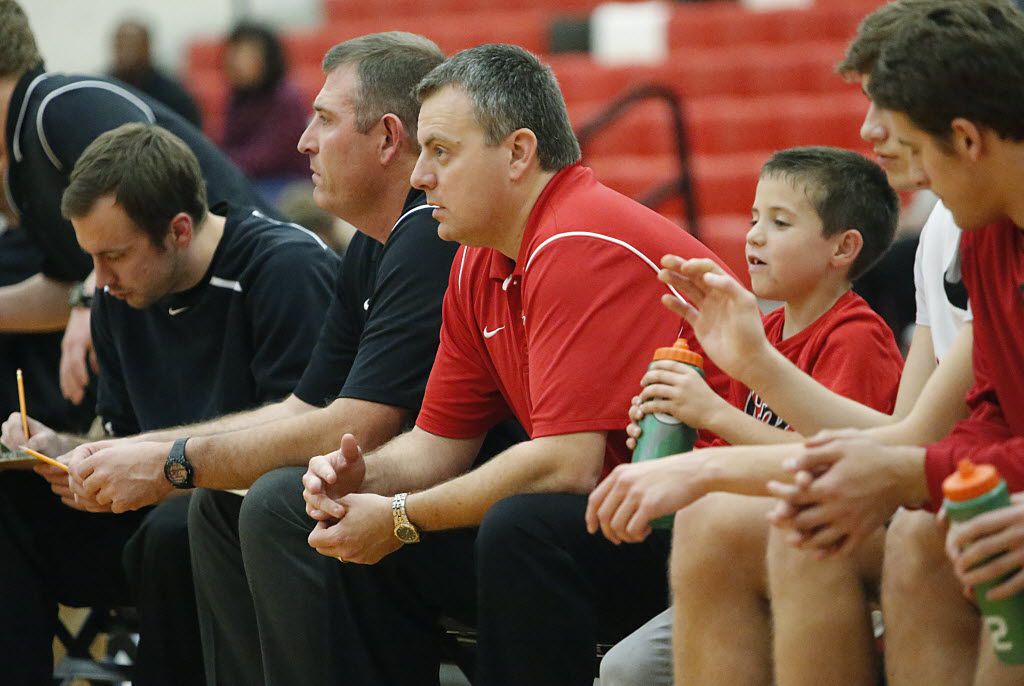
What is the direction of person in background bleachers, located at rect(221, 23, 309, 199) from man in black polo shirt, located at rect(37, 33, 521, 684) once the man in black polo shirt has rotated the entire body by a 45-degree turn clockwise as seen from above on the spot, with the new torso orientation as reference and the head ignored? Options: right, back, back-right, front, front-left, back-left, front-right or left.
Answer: front-right

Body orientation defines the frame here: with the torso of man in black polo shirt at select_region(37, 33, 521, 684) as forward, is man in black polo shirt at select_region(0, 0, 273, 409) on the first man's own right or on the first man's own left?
on the first man's own right

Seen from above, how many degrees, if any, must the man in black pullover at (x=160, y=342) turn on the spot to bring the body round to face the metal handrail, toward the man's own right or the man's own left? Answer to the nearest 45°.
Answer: approximately 180°

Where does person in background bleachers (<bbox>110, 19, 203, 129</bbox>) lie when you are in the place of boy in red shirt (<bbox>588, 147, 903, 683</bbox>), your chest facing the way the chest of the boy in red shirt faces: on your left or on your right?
on your right

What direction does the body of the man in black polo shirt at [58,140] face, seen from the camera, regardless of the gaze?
to the viewer's left

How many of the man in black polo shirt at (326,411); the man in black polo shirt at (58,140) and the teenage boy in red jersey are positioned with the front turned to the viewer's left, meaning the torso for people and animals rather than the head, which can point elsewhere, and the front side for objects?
3

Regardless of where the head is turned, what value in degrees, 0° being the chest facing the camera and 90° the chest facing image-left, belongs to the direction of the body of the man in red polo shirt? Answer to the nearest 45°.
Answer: approximately 45°

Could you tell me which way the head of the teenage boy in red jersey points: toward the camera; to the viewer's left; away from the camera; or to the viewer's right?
to the viewer's left

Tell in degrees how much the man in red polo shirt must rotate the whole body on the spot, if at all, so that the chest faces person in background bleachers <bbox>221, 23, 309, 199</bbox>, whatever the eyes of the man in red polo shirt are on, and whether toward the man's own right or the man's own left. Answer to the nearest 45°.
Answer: approximately 135° to the man's own right

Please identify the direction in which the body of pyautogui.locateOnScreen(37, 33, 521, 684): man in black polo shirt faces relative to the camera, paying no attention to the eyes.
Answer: to the viewer's left

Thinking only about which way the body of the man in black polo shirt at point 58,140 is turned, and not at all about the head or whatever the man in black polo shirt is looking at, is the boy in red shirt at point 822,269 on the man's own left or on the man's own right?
on the man's own left

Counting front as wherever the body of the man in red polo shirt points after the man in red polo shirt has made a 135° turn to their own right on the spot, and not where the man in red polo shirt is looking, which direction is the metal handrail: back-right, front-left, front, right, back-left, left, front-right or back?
front

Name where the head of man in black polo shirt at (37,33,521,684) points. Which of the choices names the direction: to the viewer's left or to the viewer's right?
to the viewer's left

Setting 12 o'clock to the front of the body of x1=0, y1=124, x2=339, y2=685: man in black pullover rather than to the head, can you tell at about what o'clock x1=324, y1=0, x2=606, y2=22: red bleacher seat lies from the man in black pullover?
The red bleacher seat is roughly at 5 o'clock from the man in black pullover.

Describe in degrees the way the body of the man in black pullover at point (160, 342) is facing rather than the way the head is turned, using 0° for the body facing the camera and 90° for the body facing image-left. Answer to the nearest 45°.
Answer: approximately 45°

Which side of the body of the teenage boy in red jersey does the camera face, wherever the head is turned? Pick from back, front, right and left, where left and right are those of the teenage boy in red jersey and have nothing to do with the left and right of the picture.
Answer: left

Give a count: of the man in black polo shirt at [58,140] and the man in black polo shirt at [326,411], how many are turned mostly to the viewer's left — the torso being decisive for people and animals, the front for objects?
2

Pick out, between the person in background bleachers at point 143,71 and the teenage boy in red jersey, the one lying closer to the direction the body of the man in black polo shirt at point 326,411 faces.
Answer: the person in background bleachers
